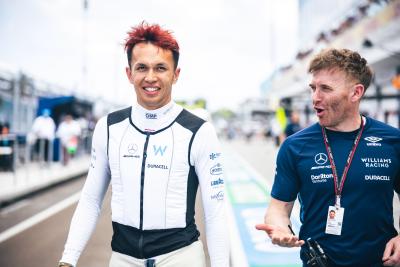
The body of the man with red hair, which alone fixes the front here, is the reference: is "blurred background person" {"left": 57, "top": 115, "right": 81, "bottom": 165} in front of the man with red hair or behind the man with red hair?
behind

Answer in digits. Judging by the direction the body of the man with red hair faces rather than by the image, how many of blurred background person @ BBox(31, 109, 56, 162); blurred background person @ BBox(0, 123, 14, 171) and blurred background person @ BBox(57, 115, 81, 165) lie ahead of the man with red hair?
0

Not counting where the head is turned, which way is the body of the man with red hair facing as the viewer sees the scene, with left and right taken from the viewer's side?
facing the viewer

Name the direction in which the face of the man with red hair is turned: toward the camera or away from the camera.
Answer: toward the camera

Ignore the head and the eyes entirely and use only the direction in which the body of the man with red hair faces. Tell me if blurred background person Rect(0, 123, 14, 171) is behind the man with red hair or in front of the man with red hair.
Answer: behind

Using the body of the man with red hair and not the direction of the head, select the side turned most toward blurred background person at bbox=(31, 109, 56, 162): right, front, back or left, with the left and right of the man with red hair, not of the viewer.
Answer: back
